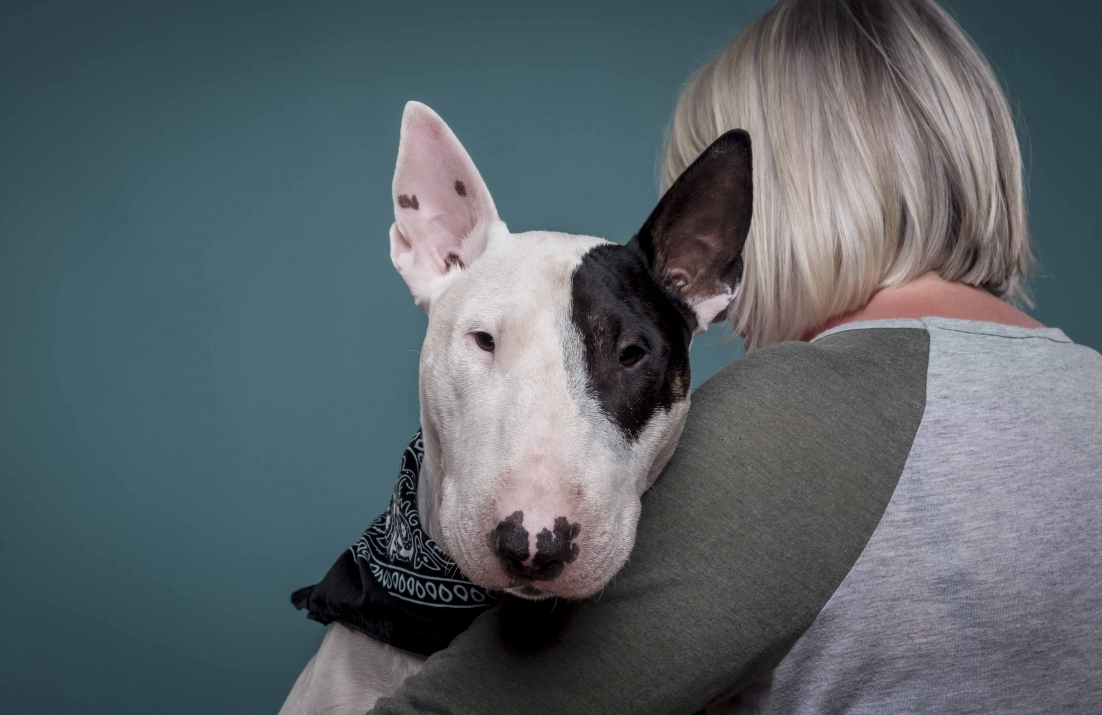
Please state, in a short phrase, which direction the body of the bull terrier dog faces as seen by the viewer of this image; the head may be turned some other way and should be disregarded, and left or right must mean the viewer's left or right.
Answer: facing the viewer
